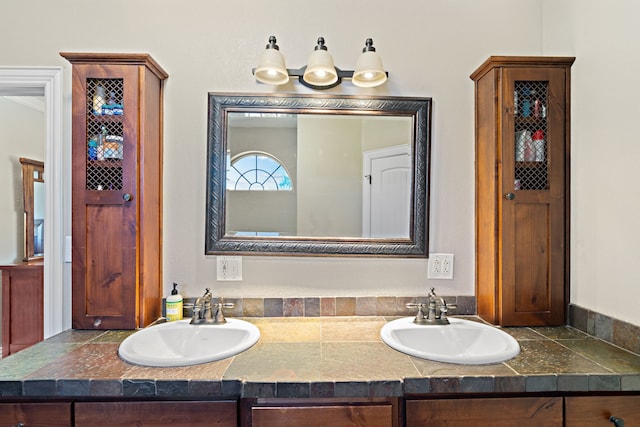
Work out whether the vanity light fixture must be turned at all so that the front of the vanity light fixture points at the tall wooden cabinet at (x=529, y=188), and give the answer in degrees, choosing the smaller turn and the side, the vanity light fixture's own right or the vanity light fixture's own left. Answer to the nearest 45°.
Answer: approximately 90° to the vanity light fixture's own left

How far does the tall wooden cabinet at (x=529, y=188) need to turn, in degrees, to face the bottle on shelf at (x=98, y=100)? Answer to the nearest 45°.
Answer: approximately 45° to its right

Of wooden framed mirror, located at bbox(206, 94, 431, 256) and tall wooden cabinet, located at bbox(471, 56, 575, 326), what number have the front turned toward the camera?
2

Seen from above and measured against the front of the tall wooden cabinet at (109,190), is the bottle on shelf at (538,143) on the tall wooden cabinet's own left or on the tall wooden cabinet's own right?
on the tall wooden cabinet's own left

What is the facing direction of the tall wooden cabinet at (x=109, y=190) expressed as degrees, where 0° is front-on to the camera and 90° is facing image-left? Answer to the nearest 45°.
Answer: approximately 0°
